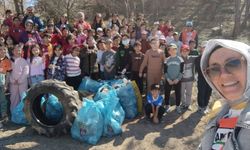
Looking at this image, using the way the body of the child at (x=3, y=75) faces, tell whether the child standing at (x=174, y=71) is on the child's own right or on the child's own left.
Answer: on the child's own left

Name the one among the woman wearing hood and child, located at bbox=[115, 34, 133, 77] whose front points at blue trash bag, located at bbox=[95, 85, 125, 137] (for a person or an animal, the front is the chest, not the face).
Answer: the child

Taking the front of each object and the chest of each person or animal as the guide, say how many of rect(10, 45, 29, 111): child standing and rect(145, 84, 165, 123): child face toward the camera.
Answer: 2

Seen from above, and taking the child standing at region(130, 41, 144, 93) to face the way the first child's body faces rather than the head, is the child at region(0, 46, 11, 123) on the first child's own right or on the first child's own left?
on the first child's own right

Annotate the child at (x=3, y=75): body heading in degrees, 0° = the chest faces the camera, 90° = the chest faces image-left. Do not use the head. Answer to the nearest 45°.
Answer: approximately 0°

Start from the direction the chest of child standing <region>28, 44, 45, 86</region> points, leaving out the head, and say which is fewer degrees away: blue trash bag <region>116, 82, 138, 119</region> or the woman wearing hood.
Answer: the woman wearing hood
